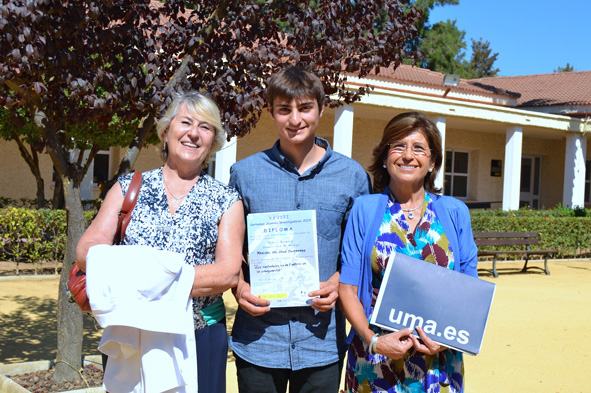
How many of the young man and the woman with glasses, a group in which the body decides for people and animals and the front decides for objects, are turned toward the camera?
2

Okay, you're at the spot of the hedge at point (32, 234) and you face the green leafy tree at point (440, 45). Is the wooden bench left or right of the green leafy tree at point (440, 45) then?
right

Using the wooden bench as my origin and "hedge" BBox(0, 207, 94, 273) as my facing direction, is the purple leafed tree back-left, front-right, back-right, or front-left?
front-left

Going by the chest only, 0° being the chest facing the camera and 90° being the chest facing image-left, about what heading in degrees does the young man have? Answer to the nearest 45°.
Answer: approximately 0°

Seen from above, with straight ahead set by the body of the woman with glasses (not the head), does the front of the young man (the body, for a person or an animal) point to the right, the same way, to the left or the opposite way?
the same way

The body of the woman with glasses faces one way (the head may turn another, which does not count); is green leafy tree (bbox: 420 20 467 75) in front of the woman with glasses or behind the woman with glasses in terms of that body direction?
behind

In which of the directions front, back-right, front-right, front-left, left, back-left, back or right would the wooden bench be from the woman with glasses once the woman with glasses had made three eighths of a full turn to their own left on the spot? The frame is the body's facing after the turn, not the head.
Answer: front-left

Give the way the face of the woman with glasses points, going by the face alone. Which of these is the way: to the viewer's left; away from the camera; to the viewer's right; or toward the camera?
toward the camera

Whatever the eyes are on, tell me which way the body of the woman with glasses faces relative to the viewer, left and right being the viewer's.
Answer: facing the viewer

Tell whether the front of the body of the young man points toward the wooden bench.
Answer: no

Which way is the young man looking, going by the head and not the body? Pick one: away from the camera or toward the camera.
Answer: toward the camera

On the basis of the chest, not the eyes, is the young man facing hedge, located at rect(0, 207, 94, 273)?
no

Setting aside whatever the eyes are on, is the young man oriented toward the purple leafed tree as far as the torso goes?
no

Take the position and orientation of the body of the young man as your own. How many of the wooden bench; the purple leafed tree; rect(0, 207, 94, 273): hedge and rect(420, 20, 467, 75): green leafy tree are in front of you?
0
